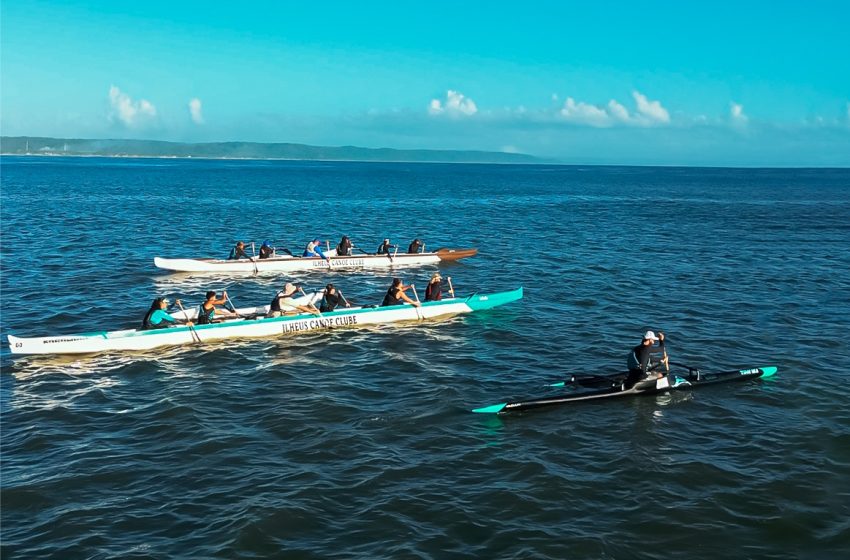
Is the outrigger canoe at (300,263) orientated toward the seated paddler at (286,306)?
no

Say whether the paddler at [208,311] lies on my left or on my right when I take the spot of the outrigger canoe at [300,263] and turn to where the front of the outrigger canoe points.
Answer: on my right

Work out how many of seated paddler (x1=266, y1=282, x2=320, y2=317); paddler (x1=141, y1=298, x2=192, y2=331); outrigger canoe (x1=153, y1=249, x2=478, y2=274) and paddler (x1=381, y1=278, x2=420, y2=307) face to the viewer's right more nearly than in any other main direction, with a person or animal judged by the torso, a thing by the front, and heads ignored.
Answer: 4

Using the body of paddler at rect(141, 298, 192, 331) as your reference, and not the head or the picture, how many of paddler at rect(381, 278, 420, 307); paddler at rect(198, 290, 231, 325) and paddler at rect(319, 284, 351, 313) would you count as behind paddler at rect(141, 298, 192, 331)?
0

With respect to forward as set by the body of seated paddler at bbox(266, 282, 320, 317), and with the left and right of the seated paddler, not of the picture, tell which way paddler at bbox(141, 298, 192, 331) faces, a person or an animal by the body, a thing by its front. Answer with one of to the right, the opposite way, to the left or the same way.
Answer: the same way

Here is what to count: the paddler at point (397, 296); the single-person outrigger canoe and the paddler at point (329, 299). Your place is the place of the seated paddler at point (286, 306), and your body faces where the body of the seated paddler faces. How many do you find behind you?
0

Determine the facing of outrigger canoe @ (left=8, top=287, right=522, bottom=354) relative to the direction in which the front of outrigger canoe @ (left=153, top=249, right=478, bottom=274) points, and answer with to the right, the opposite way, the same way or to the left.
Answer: the same way

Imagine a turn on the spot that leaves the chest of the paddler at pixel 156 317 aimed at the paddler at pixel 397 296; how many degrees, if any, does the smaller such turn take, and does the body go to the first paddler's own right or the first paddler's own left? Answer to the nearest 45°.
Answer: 0° — they already face them

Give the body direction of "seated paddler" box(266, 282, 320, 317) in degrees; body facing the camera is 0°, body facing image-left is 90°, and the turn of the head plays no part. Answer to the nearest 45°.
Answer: approximately 270°

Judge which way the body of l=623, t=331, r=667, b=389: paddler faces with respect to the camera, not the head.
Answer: to the viewer's right

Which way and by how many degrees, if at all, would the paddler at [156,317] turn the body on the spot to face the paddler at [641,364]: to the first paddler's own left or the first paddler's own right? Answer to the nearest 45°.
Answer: approximately 45° to the first paddler's own right

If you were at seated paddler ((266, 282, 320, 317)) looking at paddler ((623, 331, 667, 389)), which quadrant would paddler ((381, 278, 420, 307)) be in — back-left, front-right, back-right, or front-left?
front-left

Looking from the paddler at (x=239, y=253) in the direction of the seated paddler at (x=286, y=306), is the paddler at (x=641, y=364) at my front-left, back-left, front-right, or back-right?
front-left

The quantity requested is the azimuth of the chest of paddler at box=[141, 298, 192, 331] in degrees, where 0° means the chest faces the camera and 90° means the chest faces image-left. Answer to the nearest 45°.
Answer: approximately 270°

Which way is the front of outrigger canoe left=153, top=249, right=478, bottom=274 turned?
to the viewer's right

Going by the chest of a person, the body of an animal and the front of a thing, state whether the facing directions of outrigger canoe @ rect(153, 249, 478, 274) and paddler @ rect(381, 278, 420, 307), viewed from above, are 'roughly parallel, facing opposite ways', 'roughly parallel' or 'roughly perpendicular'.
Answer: roughly parallel

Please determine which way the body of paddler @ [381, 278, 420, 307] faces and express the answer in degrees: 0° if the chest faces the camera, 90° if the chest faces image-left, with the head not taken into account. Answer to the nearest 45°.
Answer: approximately 270°

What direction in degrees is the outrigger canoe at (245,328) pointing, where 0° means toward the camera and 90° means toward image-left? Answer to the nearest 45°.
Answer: approximately 270°

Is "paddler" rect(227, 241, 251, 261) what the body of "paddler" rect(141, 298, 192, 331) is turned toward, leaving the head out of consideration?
no

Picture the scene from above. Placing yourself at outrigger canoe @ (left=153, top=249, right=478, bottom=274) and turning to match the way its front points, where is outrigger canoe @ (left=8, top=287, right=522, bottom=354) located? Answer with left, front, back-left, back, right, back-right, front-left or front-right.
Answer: right
